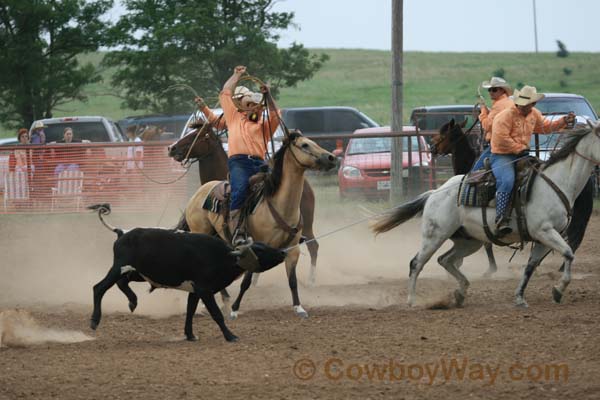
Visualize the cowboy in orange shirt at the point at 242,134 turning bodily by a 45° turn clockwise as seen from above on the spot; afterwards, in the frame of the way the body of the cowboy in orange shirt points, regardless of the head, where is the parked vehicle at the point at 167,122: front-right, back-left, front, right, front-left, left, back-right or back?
back

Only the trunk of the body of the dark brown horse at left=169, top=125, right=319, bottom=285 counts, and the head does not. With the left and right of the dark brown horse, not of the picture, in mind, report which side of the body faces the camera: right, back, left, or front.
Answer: left

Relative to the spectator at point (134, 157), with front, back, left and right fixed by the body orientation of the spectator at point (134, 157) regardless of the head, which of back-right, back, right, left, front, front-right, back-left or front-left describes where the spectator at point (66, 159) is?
right

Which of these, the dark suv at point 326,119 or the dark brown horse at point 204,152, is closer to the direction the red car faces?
the dark brown horse

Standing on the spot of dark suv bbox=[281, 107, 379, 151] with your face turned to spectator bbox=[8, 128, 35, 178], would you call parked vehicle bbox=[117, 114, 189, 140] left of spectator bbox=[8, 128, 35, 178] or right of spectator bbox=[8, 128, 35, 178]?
right

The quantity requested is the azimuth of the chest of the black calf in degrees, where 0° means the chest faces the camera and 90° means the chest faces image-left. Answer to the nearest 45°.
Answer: approximately 270°

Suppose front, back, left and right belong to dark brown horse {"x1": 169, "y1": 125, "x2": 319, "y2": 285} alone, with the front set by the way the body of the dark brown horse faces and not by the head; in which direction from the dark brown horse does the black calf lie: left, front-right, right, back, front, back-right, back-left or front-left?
left

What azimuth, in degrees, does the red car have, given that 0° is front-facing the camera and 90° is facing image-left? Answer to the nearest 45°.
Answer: approximately 45°

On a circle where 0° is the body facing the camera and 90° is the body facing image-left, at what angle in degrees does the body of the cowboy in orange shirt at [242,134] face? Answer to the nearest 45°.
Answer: approximately 315°

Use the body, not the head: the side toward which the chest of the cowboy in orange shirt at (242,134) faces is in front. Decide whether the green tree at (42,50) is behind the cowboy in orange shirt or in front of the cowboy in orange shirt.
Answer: behind

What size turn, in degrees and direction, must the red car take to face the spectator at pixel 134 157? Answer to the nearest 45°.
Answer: approximately 45° to its right

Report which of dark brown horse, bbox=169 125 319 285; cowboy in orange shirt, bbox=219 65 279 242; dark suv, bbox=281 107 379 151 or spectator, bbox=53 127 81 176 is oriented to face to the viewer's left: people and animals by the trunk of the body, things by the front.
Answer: the dark brown horse
